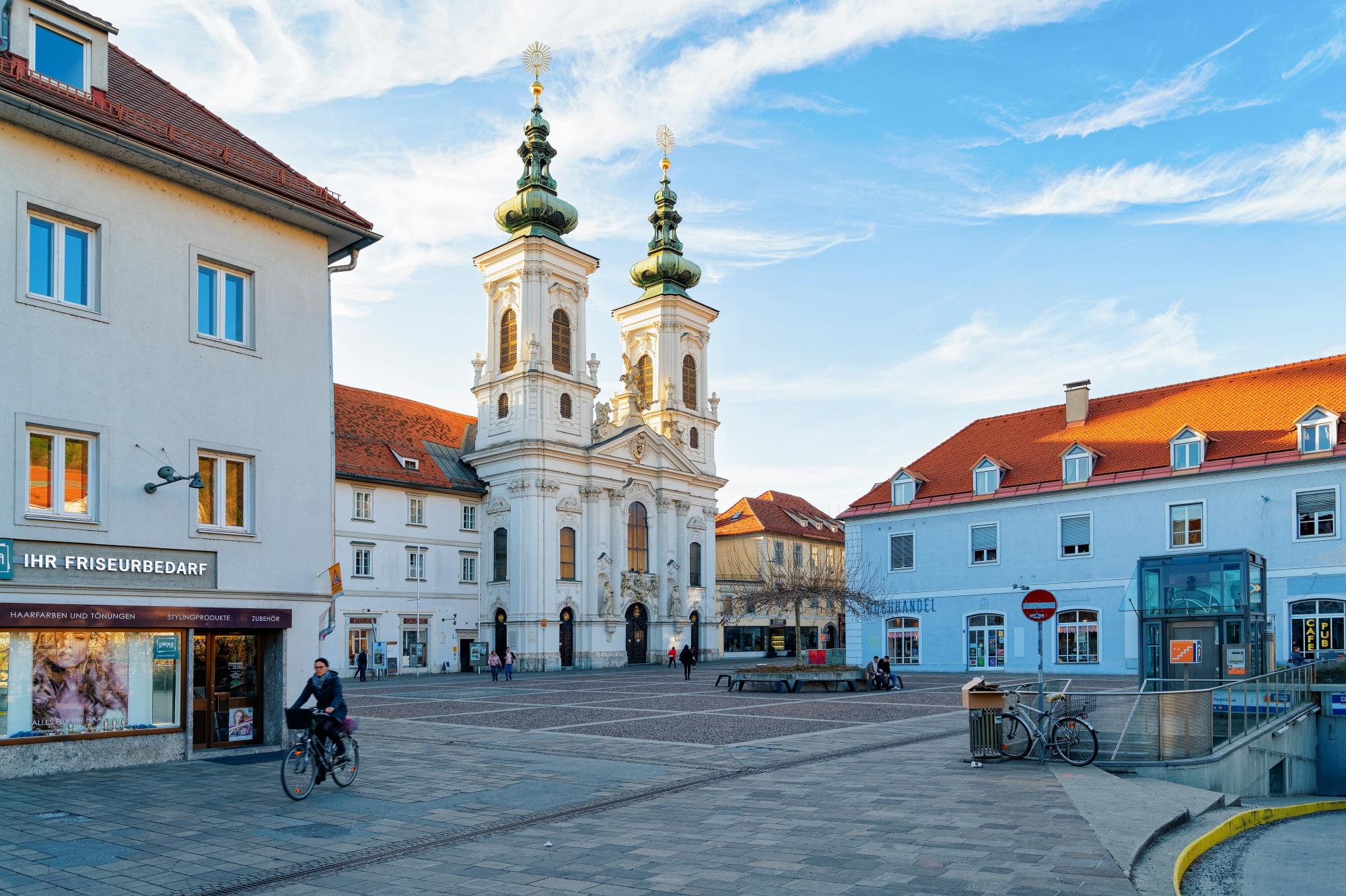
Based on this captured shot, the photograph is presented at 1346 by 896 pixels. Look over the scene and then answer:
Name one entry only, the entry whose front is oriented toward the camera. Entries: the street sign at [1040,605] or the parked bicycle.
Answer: the street sign

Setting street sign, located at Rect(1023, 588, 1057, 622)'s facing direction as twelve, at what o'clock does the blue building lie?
The blue building is roughly at 6 o'clock from the street sign.

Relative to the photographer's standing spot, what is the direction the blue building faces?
facing the viewer and to the left of the viewer

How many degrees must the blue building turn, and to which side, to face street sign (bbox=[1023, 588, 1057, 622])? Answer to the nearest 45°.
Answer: approximately 45° to its left

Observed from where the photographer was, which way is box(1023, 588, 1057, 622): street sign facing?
facing the viewer

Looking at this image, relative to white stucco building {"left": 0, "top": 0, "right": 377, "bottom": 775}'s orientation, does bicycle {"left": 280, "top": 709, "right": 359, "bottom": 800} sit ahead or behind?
ahead

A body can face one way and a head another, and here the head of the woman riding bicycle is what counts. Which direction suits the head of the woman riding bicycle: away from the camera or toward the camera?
toward the camera

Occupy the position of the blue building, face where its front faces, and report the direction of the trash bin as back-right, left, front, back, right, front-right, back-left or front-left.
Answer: front-left

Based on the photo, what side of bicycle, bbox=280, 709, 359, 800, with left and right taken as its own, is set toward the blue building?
back

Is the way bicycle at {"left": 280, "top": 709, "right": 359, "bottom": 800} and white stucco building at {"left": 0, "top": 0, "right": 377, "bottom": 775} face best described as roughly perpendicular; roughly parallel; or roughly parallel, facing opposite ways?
roughly perpendicular
